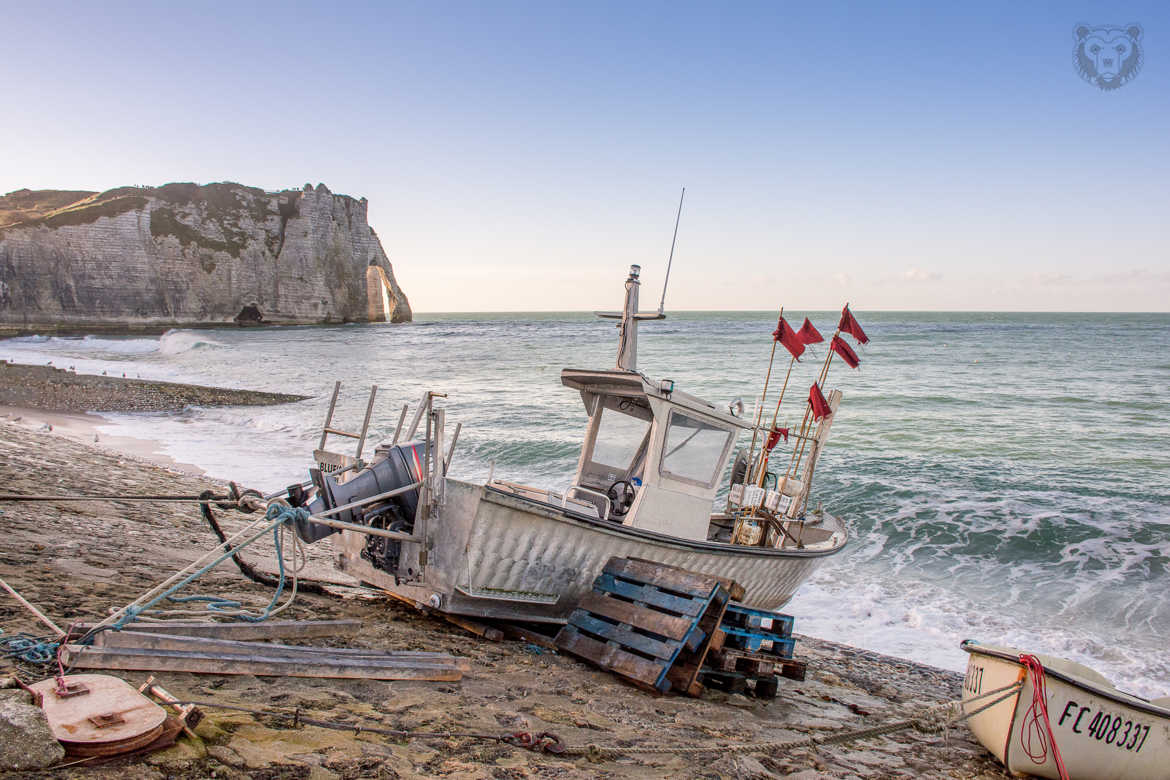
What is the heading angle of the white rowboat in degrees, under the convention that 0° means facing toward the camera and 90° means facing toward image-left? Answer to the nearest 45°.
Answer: approximately 45°

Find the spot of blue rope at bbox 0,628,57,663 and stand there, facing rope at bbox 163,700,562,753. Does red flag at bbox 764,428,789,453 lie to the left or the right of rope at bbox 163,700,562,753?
left

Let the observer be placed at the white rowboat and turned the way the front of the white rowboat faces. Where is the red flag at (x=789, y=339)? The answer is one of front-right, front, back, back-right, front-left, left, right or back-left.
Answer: right

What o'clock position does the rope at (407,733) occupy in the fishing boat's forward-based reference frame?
The rope is roughly at 5 o'clock from the fishing boat.

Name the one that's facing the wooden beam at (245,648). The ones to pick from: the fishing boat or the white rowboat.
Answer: the white rowboat

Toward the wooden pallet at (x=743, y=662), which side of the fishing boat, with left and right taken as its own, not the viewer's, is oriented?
right

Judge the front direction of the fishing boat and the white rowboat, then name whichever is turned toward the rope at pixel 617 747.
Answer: the white rowboat

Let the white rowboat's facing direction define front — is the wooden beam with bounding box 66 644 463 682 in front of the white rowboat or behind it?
in front

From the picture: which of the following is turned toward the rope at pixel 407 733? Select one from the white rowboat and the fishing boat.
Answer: the white rowboat

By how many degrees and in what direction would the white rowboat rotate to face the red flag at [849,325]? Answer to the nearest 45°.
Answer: approximately 90° to its right

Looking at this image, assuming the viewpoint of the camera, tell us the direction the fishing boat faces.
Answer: facing away from the viewer and to the right of the viewer

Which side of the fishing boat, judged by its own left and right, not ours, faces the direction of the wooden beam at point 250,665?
back

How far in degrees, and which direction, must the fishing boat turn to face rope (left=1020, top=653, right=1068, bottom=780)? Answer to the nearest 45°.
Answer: approximately 90° to its right
